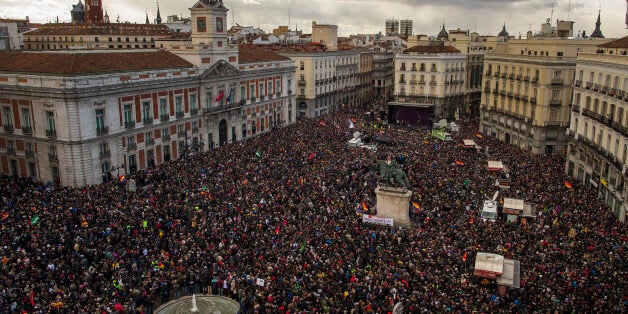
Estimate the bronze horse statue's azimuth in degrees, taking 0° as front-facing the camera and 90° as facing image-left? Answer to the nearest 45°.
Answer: approximately 90°

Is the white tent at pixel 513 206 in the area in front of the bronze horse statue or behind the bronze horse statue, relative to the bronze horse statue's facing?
behind

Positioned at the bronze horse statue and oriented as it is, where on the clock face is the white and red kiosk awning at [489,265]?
The white and red kiosk awning is roughly at 8 o'clock from the bronze horse statue.

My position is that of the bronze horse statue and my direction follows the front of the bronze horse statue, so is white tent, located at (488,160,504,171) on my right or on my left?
on my right

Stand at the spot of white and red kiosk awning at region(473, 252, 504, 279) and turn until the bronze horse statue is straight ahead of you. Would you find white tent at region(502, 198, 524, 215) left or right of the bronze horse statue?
right
